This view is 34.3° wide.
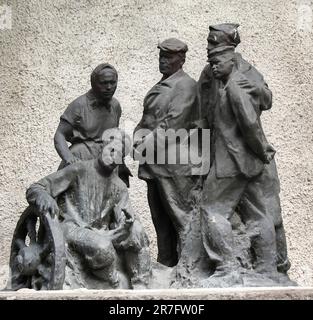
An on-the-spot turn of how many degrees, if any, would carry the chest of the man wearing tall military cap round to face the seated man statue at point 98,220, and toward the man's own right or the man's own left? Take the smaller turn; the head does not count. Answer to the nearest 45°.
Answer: approximately 45° to the man's own right

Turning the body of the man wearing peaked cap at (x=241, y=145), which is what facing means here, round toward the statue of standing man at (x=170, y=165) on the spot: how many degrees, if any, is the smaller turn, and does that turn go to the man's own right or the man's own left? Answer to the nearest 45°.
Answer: approximately 45° to the man's own right

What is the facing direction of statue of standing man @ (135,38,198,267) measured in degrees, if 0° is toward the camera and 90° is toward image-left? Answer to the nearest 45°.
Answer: approximately 45°

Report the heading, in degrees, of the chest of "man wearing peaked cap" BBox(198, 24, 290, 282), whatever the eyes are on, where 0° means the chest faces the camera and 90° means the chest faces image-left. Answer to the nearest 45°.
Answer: approximately 45°
